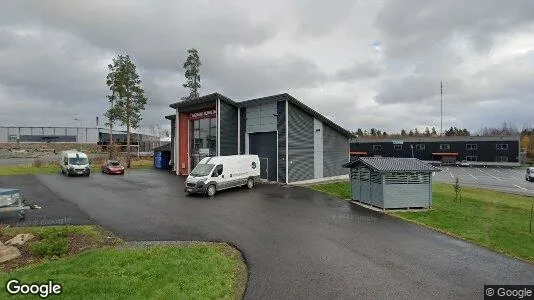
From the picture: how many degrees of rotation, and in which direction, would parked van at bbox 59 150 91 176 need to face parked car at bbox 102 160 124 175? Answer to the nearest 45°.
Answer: approximately 45° to its left

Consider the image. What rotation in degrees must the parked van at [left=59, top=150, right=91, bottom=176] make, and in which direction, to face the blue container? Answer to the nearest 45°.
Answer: approximately 90° to its left

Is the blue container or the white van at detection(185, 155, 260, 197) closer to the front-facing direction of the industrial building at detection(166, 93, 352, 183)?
the white van

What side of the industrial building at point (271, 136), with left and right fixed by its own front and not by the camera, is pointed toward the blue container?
right

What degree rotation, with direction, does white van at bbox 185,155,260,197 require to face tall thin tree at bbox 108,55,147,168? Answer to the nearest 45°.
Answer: approximately 90° to its right

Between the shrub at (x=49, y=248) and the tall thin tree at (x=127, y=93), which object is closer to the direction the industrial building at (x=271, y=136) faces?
the shrub

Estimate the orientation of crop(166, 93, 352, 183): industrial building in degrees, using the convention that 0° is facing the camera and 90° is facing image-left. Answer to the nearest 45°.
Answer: approximately 45°

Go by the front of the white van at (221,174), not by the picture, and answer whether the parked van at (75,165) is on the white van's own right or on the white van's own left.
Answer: on the white van's own right

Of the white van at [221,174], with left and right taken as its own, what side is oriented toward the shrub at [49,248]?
front

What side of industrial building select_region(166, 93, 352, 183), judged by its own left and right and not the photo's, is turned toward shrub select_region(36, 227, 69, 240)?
front

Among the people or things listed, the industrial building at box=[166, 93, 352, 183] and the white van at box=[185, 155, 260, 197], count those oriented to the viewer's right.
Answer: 0

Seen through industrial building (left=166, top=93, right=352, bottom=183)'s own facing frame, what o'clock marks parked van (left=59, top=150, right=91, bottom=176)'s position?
The parked van is roughly at 2 o'clock from the industrial building.
